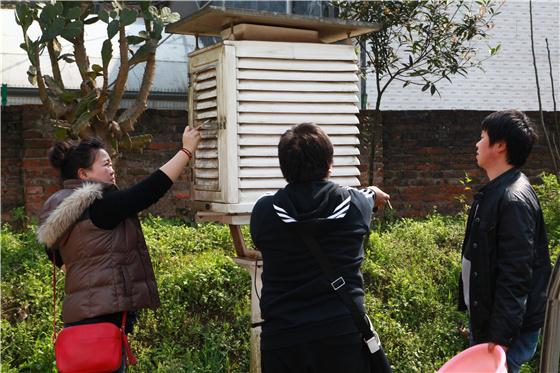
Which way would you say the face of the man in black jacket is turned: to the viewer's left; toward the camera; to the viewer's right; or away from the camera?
to the viewer's left

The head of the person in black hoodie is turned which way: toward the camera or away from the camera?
away from the camera

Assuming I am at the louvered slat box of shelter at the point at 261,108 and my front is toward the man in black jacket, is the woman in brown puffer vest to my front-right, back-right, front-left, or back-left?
back-right

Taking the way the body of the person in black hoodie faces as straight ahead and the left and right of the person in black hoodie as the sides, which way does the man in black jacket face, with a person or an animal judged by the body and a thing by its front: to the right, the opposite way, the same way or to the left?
to the left

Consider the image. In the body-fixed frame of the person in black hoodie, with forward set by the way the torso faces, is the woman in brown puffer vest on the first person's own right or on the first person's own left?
on the first person's own left

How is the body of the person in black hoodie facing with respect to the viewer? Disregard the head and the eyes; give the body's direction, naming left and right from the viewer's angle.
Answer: facing away from the viewer

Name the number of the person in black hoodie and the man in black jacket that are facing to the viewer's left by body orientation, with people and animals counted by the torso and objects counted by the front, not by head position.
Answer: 1

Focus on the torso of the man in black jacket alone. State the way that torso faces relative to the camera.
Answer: to the viewer's left

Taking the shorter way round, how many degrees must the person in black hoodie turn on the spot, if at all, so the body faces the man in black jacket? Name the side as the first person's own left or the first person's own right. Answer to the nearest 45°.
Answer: approximately 90° to the first person's own right
